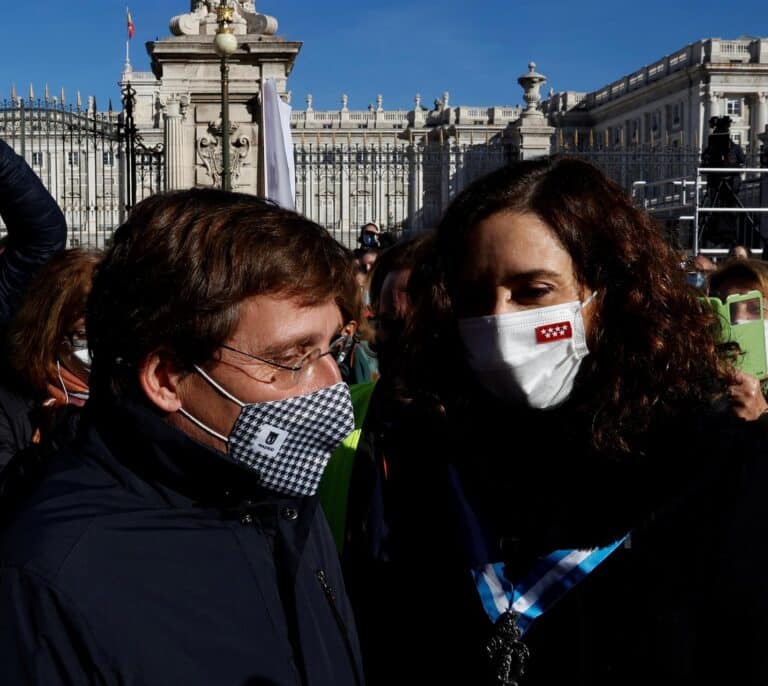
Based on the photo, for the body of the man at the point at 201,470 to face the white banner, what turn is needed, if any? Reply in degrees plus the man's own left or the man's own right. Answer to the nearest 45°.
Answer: approximately 135° to the man's own left

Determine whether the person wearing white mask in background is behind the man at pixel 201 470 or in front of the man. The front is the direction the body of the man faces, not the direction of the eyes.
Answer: behind

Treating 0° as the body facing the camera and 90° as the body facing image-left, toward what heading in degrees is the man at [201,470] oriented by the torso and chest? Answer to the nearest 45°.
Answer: approximately 315°

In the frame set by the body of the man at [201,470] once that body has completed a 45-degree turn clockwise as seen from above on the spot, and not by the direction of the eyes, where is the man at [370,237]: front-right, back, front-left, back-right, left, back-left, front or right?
back

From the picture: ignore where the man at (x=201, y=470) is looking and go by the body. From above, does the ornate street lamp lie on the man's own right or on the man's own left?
on the man's own left
